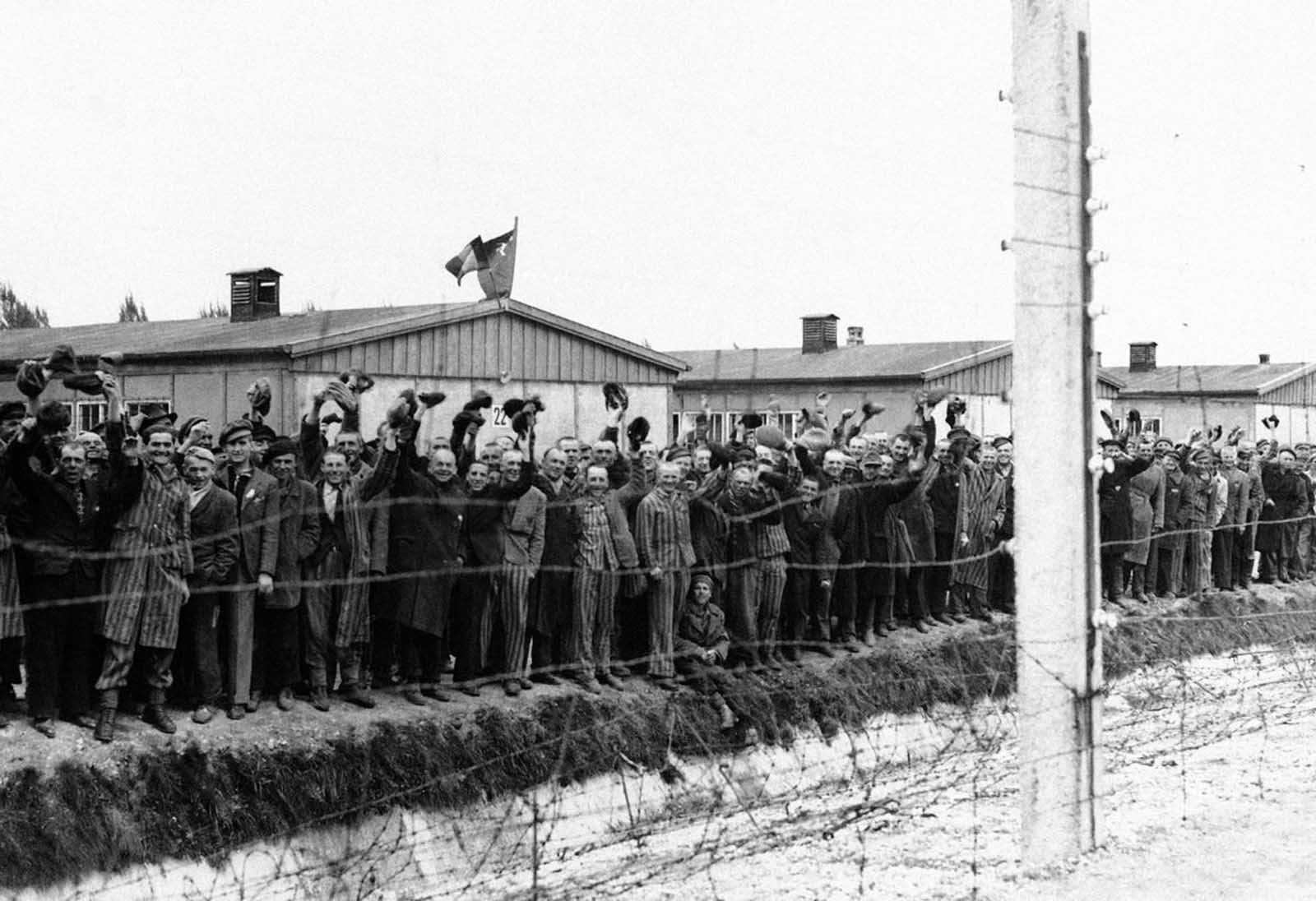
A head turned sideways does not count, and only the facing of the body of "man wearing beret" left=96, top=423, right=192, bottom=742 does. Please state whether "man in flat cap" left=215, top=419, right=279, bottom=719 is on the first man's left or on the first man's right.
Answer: on the first man's left

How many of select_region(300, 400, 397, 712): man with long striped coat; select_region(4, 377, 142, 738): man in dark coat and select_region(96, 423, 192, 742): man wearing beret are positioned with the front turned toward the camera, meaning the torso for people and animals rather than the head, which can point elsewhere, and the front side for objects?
3

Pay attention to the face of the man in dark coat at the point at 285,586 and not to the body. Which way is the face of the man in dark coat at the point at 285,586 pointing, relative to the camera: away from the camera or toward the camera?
toward the camera

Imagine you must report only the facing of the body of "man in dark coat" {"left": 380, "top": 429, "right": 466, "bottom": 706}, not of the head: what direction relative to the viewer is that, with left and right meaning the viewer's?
facing the viewer and to the right of the viewer

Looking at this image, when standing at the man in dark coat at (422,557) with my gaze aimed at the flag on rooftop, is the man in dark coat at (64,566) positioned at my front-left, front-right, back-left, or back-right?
back-left

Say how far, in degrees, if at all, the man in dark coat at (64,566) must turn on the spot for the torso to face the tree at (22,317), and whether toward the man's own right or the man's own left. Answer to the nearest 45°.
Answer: approximately 180°

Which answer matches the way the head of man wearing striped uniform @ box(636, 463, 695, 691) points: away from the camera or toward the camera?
toward the camera

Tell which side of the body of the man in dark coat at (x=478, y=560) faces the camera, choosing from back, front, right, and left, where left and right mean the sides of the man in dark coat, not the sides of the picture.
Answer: front

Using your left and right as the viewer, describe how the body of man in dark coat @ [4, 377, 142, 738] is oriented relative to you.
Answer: facing the viewer

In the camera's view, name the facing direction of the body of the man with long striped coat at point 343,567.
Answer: toward the camera

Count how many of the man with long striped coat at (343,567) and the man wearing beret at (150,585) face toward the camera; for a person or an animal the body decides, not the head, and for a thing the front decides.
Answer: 2

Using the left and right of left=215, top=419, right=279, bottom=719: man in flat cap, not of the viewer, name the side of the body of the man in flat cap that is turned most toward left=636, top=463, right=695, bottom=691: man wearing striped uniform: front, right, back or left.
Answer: left

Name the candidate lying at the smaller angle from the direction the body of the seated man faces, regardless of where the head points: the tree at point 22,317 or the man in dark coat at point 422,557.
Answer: the man in dark coat

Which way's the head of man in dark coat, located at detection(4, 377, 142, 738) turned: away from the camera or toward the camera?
toward the camera
